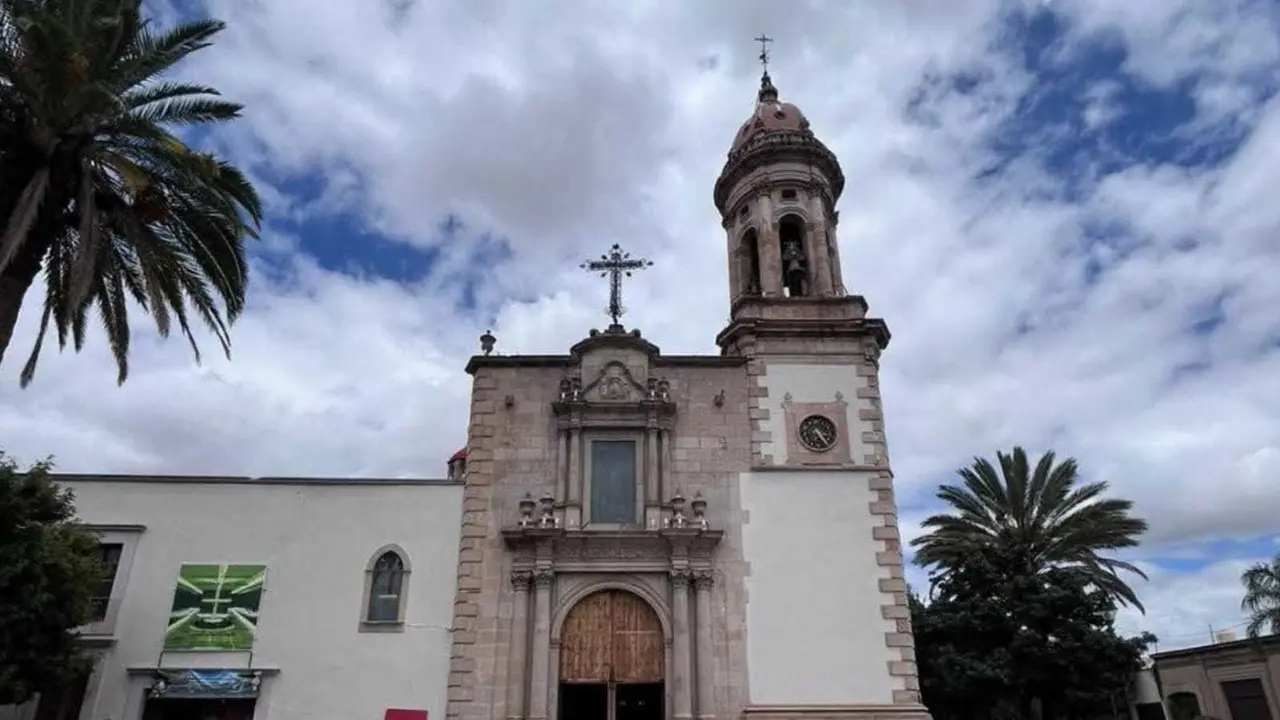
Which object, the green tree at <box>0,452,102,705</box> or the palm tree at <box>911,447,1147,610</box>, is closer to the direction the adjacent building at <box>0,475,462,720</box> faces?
the green tree

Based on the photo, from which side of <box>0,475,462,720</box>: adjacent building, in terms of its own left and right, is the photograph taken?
front

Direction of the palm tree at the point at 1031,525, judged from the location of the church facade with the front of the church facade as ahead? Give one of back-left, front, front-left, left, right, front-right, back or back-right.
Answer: back-left

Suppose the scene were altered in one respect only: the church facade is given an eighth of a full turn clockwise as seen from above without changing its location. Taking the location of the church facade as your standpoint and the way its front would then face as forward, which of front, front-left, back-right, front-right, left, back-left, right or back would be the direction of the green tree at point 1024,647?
back

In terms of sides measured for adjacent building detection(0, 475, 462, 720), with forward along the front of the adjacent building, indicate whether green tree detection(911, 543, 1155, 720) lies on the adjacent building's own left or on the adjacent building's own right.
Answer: on the adjacent building's own left

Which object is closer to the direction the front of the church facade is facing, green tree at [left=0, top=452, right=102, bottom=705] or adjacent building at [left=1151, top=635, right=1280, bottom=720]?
the green tree

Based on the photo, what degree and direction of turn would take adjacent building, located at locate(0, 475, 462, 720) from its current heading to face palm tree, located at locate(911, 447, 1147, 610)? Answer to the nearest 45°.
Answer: approximately 90° to its left

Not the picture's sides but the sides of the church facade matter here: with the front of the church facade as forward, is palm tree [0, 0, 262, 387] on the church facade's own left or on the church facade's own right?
on the church facade's own right

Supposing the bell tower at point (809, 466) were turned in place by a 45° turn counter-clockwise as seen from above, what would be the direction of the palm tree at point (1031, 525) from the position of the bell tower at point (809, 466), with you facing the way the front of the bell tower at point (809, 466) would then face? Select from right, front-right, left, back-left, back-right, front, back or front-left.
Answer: left

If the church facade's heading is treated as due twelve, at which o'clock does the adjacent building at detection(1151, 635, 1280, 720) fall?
The adjacent building is roughly at 8 o'clock from the church facade.

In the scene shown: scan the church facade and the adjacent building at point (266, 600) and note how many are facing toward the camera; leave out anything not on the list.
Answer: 2

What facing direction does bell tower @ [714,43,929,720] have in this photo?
toward the camera

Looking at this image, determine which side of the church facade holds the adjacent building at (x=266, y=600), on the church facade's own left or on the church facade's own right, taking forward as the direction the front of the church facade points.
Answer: on the church facade's own right

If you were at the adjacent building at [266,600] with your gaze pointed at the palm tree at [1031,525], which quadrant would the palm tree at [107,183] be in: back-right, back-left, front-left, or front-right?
back-right

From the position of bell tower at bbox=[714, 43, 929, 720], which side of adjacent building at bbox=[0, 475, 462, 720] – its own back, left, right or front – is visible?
left

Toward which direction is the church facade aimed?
toward the camera

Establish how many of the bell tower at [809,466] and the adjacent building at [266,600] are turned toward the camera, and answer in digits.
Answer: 2

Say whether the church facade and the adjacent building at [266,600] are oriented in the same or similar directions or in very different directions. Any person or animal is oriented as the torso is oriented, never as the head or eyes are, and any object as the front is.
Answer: same or similar directions
